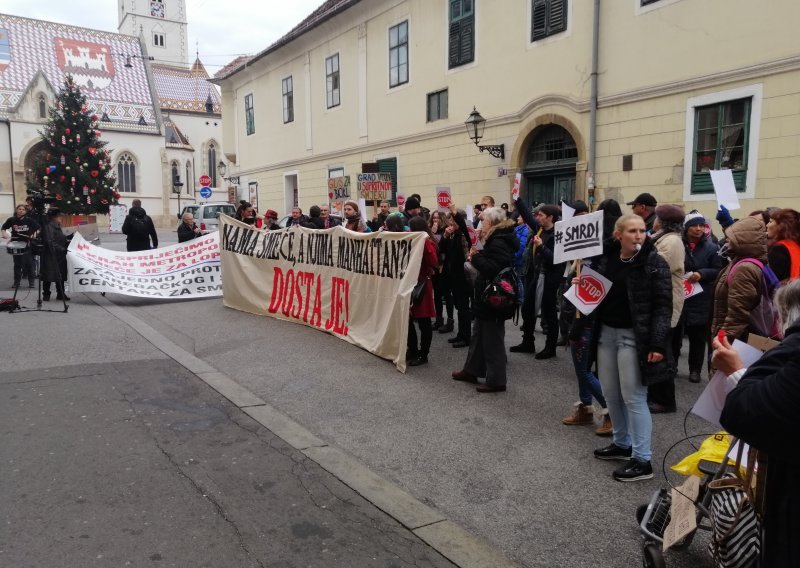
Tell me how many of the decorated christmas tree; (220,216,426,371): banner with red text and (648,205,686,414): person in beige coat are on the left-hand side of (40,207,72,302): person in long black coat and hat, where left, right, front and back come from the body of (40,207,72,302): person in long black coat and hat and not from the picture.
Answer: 1

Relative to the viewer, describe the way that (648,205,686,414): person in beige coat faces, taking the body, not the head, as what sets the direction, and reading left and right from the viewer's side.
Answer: facing to the left of the viewer

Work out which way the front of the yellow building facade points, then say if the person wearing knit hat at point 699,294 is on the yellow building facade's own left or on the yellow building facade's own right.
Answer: on the yellow building facade's own left

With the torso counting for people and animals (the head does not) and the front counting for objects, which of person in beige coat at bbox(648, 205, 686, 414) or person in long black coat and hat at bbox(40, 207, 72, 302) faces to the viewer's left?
the person in beige coat

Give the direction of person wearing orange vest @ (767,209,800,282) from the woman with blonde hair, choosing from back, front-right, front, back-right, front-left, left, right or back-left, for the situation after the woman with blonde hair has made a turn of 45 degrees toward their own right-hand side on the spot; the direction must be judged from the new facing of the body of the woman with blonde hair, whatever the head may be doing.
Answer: back-right

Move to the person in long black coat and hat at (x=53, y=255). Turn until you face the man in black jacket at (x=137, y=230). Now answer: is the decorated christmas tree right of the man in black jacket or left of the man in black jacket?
left

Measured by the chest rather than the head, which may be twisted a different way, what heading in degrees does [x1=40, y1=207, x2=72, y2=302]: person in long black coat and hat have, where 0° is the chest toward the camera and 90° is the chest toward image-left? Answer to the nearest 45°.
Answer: approximately 270°

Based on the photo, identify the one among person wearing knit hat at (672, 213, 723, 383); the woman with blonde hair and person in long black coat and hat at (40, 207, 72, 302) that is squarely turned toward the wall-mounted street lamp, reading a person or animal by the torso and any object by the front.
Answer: the person in long black coat and hat

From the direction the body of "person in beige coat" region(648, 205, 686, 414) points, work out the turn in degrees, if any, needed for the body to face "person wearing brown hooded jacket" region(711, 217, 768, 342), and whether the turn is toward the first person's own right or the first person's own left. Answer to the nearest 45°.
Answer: approximately 135° to the first person's own left

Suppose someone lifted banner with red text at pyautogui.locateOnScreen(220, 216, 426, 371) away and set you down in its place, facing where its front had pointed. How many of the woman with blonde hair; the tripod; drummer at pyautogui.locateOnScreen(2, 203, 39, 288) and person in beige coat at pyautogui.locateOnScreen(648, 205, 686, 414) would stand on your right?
2

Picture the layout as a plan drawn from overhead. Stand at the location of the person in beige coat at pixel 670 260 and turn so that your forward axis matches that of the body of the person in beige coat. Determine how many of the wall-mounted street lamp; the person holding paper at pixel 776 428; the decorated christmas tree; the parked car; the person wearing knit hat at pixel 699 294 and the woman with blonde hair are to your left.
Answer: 2

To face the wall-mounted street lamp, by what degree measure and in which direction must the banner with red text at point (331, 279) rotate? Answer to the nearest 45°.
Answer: approximately 180°

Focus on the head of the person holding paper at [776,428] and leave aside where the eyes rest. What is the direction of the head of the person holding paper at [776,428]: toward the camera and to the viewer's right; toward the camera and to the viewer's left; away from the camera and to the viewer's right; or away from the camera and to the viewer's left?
away from the camera and to the viewer's left
